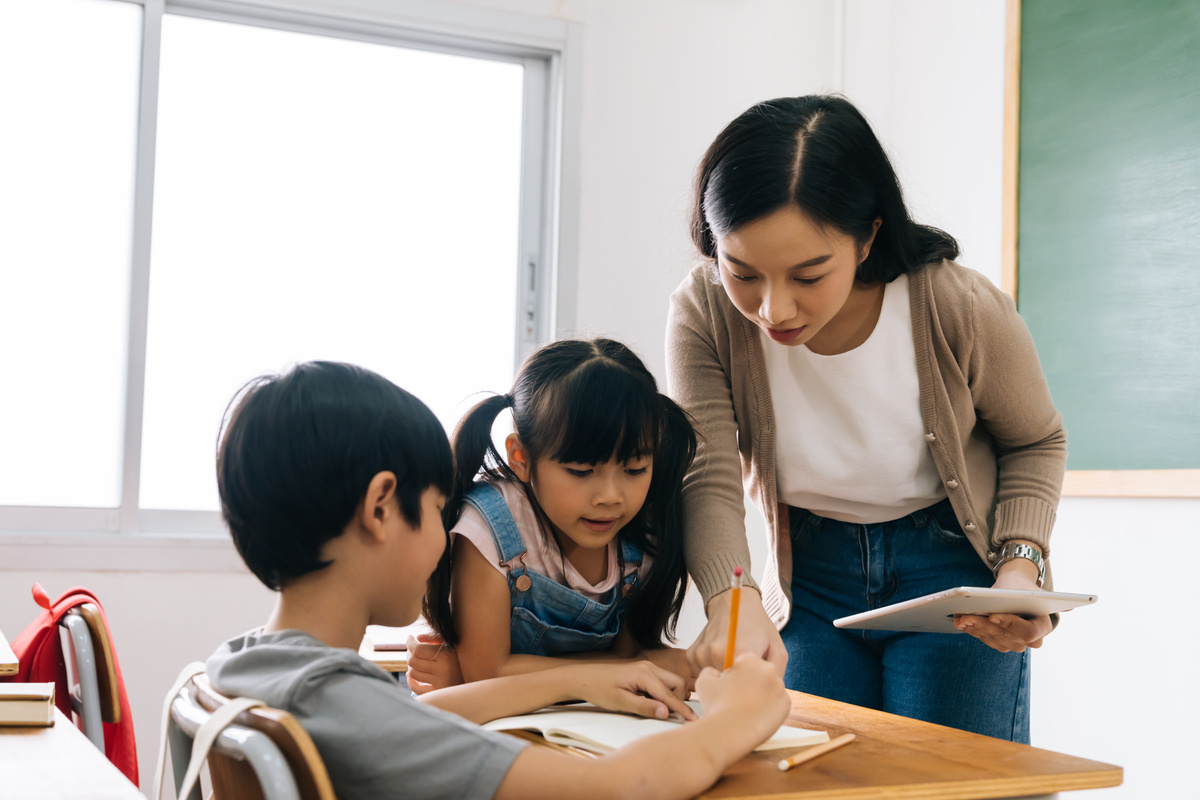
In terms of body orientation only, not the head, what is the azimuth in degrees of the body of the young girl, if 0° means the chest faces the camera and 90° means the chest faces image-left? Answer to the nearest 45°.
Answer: approximately 315°

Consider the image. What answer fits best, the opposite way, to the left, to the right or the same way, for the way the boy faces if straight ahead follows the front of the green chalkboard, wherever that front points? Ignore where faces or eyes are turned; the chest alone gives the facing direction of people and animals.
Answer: the opposite way

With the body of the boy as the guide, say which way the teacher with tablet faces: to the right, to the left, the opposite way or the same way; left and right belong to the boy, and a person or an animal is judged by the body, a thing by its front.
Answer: the opposite way

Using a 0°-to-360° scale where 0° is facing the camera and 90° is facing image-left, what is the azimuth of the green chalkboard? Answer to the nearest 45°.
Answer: approximately 0°

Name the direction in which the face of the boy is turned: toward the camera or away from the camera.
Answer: away from the camera

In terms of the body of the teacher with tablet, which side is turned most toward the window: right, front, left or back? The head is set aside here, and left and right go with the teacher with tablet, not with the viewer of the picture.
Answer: right

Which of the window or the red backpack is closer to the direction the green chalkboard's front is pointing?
the red backpack

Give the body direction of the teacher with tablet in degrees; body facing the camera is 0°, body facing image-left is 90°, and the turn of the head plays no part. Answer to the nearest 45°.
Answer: approximately 45°

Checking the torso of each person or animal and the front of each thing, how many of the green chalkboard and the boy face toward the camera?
1

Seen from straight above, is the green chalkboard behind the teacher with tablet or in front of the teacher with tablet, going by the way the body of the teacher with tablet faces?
behind

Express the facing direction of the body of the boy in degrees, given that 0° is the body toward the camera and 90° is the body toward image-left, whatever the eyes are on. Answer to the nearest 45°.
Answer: approximately 225°

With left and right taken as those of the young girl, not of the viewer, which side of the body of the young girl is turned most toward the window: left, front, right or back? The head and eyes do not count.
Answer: back

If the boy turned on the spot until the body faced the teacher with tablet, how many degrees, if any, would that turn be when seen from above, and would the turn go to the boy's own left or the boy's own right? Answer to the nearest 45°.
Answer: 0° — they already face them
